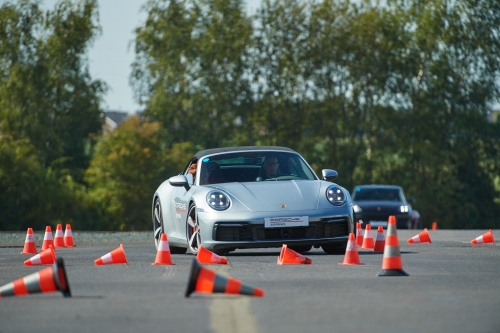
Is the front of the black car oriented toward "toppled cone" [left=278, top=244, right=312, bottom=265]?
yes

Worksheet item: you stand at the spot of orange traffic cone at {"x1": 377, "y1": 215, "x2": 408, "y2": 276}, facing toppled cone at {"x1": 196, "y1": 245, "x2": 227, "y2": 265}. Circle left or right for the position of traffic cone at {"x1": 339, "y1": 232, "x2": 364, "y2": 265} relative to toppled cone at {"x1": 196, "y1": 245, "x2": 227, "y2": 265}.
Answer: right

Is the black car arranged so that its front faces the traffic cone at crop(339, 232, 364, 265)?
yes

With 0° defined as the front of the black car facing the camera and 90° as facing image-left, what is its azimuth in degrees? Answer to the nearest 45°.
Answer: approximately 0°

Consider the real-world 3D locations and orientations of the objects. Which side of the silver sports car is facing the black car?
back

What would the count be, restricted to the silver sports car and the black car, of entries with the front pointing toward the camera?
2
